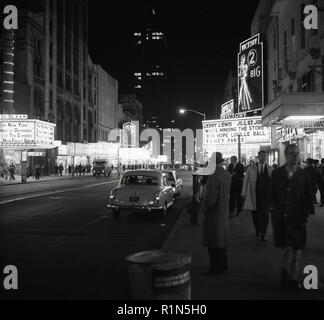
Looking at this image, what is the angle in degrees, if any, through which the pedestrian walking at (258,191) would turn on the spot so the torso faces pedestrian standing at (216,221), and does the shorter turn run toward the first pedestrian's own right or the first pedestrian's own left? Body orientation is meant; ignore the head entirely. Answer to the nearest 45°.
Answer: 0° — they already face them

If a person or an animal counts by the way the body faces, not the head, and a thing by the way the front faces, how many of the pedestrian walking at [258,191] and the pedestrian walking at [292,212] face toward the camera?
2

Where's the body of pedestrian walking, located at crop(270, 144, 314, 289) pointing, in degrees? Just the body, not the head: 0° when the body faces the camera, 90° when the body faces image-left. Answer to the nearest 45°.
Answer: approximately 0°

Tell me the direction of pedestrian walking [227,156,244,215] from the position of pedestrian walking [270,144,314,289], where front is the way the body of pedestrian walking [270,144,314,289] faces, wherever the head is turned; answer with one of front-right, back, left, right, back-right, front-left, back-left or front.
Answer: back

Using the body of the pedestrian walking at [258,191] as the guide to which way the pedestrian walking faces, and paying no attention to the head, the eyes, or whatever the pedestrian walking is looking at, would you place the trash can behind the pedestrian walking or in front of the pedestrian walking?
in front

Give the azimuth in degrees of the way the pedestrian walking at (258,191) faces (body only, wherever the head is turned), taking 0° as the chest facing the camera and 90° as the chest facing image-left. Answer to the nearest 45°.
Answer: approximately 0°

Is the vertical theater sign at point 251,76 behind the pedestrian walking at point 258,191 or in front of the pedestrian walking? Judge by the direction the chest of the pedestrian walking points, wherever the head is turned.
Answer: behind

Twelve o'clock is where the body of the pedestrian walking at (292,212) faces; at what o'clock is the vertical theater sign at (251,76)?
The vertical theater sign is roughly at 6 o'clock from the pedestrian walking.

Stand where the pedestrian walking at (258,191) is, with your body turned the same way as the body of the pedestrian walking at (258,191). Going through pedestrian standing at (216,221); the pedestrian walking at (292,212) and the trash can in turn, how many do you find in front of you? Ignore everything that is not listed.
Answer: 3

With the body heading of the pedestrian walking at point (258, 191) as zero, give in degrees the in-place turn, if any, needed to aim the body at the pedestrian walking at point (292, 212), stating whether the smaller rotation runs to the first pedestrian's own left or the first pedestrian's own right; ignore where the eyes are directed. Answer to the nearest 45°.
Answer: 0° — they already face them

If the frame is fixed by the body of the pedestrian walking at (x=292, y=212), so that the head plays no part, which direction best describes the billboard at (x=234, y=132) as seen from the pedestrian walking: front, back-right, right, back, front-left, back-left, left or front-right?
back
